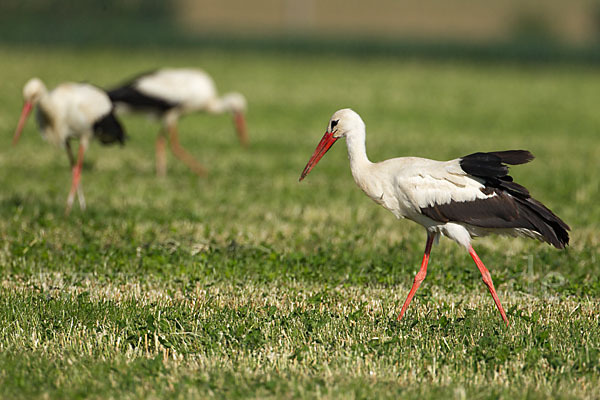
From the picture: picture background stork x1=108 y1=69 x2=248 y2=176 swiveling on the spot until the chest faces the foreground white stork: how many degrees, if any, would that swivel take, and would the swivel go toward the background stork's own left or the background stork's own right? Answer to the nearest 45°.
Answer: approximately 90° to the background stork's own right

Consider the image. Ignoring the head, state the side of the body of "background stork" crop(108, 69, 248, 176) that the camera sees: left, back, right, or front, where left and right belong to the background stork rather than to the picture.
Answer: right

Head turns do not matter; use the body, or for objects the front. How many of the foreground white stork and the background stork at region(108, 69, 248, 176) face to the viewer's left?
1

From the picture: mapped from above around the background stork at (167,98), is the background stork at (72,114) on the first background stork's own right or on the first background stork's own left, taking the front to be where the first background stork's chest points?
on the first background stork's own right

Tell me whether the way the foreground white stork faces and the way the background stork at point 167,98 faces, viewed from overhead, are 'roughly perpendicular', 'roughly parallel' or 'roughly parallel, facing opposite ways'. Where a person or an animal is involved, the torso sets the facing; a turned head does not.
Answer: roughly parallel, facing opposite ways

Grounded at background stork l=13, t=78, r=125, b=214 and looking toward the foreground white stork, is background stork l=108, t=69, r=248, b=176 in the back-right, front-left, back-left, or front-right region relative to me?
back-left

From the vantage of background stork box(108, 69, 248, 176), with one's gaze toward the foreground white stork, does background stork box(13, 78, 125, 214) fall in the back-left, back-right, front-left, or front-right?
front-right

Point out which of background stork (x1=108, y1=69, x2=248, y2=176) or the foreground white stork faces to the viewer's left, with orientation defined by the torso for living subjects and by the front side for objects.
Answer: the foreground white stork

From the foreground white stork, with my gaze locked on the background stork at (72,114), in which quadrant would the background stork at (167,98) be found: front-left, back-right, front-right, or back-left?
front-right

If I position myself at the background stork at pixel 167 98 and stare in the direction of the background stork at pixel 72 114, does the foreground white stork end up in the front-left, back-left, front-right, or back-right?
front-left

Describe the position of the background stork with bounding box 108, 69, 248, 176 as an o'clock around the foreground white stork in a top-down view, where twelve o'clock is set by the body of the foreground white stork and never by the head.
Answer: The background stork is roughly at 2 o'clock from the foreground white stork.

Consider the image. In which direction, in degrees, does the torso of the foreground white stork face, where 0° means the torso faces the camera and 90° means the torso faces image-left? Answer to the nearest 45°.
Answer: approximately 90°

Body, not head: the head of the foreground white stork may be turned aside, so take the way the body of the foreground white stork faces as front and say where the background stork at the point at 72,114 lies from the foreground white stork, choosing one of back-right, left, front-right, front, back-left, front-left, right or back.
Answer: front-right
